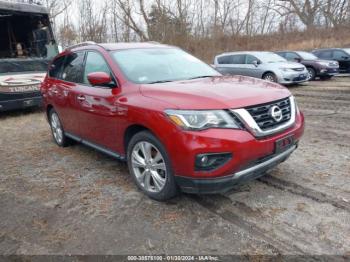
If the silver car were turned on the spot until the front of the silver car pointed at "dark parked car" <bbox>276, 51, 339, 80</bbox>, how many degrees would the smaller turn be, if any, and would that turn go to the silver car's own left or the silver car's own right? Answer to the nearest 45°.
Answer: approximately 90° to the silver car's own left

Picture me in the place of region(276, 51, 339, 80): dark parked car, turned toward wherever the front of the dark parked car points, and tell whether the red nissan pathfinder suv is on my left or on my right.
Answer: on my right

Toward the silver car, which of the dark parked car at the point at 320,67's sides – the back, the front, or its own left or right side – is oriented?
right

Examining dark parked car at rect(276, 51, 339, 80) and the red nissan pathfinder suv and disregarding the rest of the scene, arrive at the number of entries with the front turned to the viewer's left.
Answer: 0

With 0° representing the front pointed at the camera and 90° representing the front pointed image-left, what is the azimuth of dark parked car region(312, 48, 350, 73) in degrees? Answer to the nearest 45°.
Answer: approximately 315°

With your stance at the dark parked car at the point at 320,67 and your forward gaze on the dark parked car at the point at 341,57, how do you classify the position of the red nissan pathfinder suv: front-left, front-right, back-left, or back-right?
back-right

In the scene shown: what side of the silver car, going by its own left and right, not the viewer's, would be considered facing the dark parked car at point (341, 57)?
left

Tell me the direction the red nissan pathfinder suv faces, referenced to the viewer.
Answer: facing the viewer and to the right of the viewer

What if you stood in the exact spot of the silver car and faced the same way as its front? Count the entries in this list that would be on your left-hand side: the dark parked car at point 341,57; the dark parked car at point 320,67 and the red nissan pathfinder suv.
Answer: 2

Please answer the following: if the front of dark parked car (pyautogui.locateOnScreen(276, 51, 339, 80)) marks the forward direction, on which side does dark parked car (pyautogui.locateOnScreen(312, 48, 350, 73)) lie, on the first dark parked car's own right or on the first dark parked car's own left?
on the first dark parked car's own left
